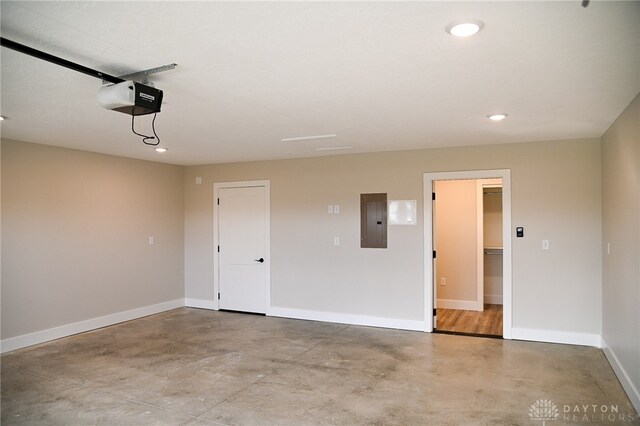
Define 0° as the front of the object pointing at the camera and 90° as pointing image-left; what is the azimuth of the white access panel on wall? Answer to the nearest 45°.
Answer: approximately 0°

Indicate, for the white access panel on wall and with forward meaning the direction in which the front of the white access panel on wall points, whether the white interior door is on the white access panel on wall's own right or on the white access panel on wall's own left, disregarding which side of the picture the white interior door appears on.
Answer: on the white access panel on wall's own right

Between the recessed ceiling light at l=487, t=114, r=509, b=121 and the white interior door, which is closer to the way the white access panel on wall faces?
the recessed ceiling light

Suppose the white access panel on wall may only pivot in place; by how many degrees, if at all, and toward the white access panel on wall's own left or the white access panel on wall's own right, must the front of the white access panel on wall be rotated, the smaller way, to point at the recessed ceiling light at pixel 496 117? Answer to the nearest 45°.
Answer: approximately 45° to the white access panel on wall's own left
